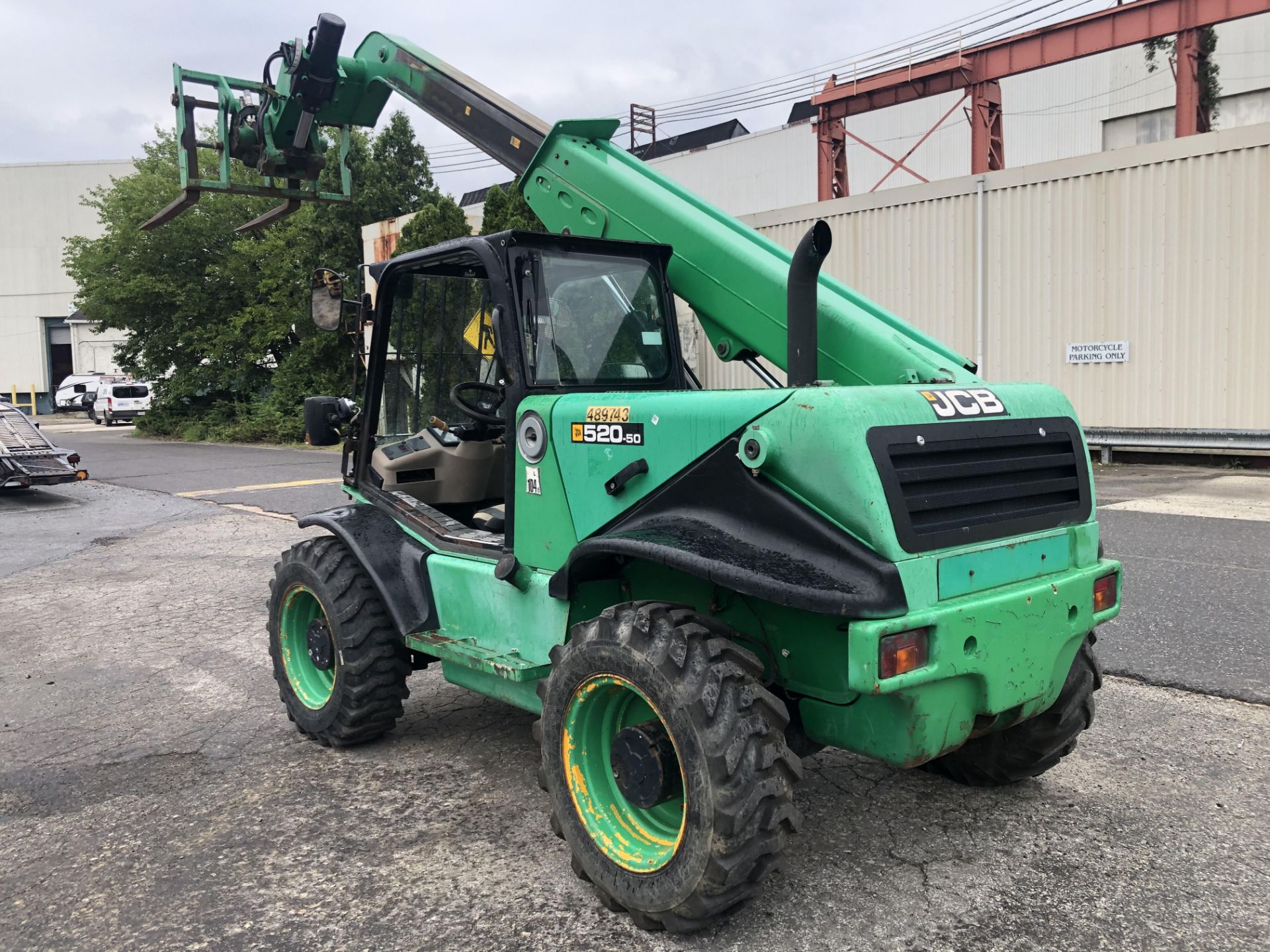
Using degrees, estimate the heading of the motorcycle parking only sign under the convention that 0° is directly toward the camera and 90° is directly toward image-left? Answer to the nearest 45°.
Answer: approximately 0°

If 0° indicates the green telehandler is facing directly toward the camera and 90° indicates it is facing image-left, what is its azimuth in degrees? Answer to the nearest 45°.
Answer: approximately 135°

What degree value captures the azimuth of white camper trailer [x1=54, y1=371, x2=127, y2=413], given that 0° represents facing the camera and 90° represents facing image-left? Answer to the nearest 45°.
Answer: approximately 90°

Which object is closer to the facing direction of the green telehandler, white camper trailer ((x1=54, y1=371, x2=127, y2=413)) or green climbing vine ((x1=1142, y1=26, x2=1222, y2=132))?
the white camper trailer

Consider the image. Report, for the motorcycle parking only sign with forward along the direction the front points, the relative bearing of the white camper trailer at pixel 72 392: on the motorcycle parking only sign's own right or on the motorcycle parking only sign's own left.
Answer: on the motorcycle parking only sign's own right

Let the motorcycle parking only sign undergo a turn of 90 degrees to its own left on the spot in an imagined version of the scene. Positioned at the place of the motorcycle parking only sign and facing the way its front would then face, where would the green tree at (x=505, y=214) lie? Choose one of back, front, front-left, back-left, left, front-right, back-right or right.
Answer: back

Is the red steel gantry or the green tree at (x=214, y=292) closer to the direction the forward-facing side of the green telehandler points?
the green tree

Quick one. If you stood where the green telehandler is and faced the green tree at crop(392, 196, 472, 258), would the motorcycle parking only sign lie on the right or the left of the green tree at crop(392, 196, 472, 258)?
right

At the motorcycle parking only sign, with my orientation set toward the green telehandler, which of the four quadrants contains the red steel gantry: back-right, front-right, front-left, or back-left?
back-right

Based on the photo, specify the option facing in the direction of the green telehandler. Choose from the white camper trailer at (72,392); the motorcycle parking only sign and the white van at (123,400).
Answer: the motorcycle parking only sign

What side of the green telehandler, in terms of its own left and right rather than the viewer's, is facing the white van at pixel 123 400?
front

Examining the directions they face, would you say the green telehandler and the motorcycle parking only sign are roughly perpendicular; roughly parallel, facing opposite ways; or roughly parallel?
roughly perpendicular

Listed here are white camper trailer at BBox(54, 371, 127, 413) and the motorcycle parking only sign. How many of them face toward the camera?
1

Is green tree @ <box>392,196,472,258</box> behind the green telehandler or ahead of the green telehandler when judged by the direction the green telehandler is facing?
ahead
